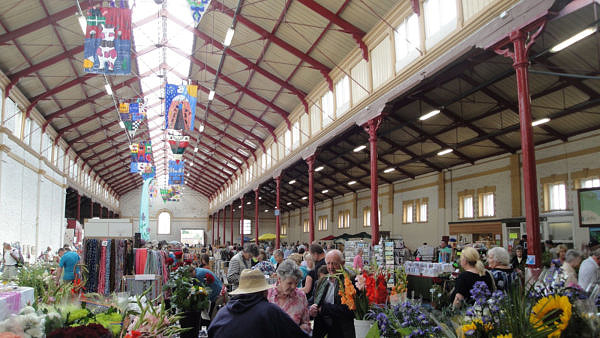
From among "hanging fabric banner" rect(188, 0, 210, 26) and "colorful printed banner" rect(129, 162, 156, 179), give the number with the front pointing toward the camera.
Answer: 2

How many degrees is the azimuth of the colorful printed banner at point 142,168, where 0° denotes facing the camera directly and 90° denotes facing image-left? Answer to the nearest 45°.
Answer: approximately 0°

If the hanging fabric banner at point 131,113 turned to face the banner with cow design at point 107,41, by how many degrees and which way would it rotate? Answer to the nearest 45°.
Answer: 0° — it already faces it

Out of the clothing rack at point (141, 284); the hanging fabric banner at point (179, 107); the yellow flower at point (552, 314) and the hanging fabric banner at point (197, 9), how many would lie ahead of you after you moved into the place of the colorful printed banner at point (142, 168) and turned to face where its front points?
4

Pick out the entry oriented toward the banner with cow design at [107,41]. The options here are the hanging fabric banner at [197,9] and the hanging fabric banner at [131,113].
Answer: the hanging fabric banner at [131,113]

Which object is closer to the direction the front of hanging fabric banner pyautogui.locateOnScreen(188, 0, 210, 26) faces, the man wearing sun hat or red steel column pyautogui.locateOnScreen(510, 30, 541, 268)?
the man wearing sun hat

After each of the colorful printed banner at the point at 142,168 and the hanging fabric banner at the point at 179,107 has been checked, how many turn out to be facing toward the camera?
2

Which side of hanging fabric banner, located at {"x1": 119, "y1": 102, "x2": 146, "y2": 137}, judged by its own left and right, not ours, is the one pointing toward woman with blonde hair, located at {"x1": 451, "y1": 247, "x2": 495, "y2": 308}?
front

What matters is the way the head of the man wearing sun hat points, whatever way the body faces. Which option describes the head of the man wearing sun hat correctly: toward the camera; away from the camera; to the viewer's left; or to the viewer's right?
away from the camera

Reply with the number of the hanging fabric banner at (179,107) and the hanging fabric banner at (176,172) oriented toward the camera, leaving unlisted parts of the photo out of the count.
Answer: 2

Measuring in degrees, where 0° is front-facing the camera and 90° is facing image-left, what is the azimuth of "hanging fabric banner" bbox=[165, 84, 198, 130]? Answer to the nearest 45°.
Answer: approximately 0°

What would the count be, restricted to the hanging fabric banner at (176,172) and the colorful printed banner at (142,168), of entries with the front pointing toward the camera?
2

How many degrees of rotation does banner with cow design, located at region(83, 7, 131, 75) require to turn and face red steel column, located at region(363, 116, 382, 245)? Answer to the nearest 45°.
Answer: approximately 90° to its left

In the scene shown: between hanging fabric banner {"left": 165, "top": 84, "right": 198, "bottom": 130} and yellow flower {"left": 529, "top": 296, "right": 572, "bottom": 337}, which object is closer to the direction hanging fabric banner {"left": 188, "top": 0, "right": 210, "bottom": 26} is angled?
the yellow flower

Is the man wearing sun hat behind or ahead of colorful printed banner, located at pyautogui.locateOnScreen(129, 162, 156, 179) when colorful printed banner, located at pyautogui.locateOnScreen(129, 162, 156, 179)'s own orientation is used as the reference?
ahead
